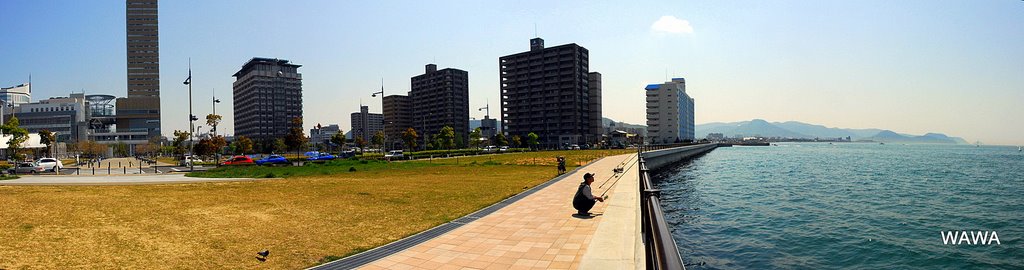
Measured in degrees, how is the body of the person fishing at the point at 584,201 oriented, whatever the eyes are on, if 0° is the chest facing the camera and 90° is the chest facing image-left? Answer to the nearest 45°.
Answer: approximately 270°

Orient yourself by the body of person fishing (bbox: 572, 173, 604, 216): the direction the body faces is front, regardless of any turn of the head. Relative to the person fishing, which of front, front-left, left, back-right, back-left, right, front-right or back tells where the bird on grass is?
back-right
